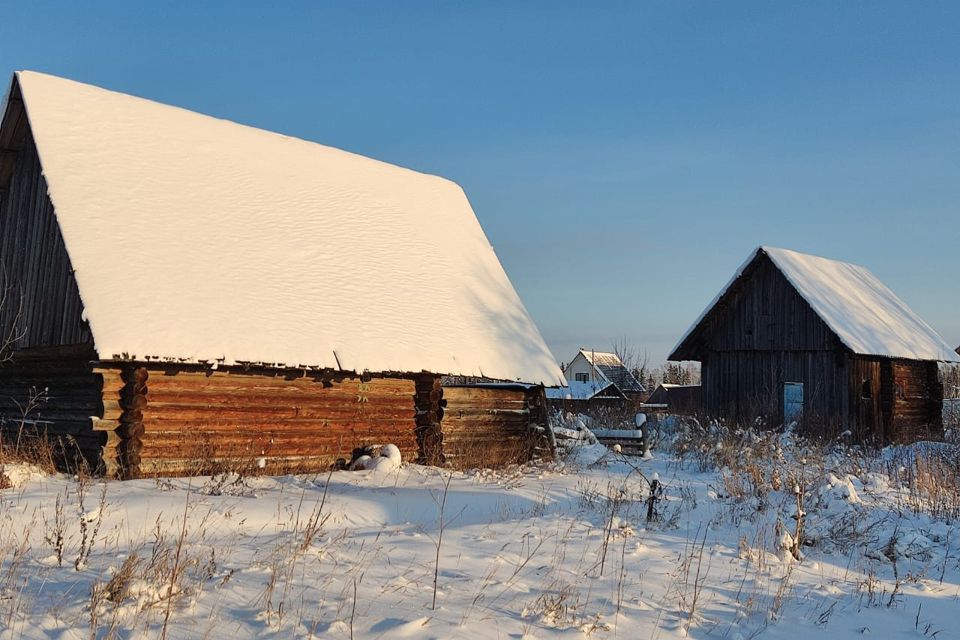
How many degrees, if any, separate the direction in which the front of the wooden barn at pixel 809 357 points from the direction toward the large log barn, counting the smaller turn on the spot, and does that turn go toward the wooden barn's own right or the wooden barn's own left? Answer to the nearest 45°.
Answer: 0° — it already faces it

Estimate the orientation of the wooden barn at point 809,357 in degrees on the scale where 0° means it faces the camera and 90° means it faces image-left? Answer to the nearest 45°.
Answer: approximately 45°
